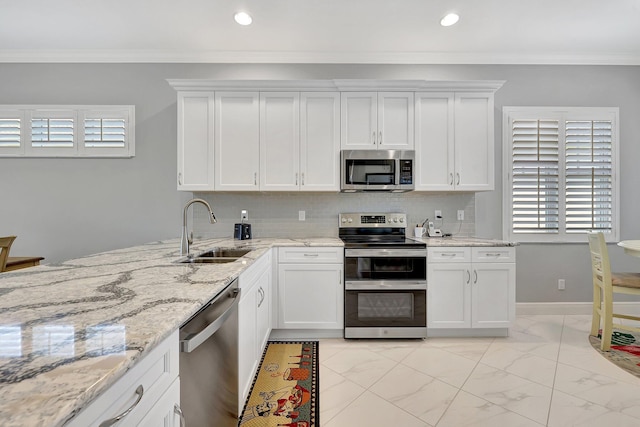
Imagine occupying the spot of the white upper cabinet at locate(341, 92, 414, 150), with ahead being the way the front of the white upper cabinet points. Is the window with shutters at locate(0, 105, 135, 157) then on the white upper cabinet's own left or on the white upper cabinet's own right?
on the white upper cabinet's own right

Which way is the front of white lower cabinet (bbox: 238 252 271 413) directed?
to the viewer's right

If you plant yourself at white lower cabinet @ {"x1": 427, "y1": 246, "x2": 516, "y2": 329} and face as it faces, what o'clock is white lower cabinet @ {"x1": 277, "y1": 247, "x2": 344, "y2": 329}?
white lower cabinet @ {"x1": 277, "y1": 247, "x2": 344, "y2": 329} is roughly at 2 o'clock from white lower cabinet @ {"x1": 427, "y1": 246, "x2": 516, "y2": 329}.

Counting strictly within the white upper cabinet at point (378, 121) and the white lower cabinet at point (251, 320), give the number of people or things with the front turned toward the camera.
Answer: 1

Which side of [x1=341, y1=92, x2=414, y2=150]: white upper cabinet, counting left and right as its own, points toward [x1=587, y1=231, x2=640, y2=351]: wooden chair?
left

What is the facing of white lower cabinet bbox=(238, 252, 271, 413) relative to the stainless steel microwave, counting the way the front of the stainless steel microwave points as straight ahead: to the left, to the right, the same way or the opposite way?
to the left

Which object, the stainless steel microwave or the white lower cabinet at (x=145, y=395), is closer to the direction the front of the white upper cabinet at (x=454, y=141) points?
the white lower cabinet

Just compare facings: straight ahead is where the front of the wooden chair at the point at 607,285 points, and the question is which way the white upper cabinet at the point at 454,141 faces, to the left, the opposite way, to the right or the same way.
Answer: to the right

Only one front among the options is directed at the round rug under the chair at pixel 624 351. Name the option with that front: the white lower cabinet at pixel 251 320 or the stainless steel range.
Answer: the white lower cabinet

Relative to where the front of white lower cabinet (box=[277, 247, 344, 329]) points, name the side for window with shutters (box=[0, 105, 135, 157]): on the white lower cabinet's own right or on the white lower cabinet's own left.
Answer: on the white lower cabinet's own right

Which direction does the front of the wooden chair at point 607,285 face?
to the viewer's right
